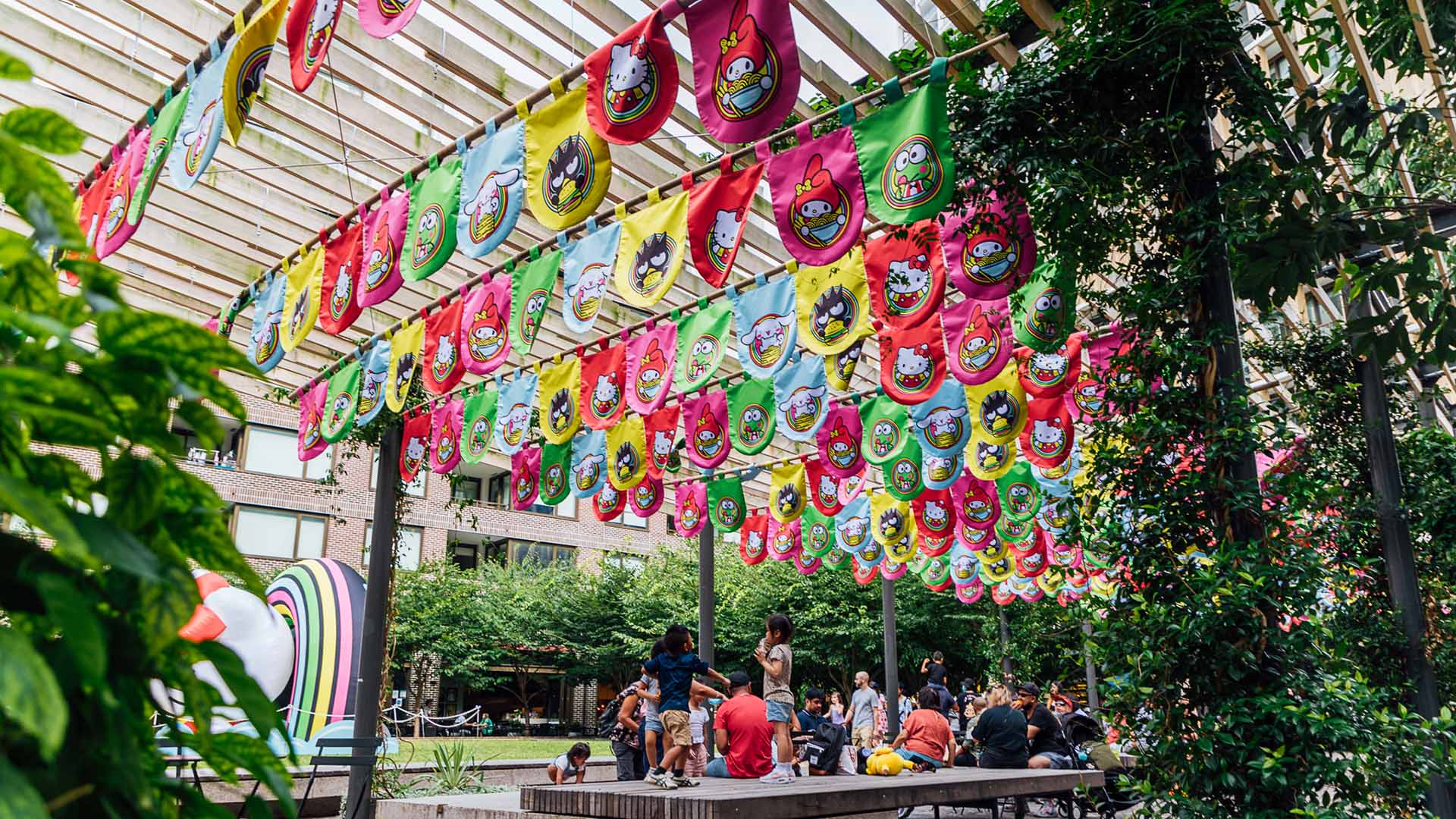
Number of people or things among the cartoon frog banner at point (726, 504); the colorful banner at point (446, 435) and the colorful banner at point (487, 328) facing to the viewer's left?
0

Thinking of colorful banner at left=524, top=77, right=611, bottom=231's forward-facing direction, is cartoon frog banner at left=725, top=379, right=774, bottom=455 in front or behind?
behind

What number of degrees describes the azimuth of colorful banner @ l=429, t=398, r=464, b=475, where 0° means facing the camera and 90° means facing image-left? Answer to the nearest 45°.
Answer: approximately 0°

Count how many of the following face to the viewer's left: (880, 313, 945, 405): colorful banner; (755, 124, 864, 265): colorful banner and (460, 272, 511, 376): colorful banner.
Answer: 0

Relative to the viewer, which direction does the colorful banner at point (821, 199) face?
toward the camera

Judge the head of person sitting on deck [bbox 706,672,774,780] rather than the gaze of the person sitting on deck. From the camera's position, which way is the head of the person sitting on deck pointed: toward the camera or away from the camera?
away from the camera

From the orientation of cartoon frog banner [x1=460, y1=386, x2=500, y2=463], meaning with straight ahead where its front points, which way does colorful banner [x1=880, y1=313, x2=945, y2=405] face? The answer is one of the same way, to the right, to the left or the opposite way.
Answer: the same way

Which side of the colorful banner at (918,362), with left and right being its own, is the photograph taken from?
front

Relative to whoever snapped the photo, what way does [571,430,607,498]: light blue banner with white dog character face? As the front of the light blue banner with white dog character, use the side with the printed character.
facing the viewer

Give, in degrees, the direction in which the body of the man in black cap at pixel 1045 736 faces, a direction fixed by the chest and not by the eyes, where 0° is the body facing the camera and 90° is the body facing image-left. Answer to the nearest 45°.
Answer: approximately 90°

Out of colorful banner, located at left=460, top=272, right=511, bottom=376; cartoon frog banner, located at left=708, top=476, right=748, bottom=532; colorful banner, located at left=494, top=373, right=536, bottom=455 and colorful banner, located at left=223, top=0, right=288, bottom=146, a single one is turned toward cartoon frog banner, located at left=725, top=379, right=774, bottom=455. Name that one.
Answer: cartoon frog banner, located at left=708, top=476, right=748, bottom=532

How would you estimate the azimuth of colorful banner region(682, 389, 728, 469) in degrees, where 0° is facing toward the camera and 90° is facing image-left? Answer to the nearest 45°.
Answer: approximately 0°

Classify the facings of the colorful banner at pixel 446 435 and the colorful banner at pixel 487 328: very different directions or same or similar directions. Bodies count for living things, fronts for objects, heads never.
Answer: same or similar directions

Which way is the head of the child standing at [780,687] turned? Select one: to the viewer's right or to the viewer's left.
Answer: to the viewer's left

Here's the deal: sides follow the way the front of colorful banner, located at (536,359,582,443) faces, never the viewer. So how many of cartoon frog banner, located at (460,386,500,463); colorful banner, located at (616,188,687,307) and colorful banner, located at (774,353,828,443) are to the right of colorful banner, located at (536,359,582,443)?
1

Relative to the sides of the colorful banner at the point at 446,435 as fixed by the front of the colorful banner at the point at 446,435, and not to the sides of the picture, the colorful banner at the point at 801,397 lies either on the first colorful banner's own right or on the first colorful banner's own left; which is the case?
on the first colorful banner's own left

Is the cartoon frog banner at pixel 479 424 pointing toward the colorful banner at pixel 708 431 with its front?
no
